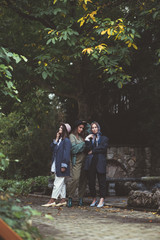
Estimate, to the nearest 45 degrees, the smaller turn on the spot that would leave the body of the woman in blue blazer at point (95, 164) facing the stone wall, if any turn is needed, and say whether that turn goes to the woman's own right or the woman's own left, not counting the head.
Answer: approximately 180°

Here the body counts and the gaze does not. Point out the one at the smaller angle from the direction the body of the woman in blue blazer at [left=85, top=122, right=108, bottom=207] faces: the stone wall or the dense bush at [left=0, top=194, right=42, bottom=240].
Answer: the dense bush

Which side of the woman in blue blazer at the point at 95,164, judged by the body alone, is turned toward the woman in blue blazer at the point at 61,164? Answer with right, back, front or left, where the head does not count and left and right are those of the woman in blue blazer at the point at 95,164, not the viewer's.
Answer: right

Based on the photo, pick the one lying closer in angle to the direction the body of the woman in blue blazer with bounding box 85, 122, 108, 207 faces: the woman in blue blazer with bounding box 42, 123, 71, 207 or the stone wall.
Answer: the woman in blue blazer

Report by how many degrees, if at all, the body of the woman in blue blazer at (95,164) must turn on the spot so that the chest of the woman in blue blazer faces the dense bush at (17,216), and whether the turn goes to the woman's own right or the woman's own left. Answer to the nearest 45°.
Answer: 0° — they already face it

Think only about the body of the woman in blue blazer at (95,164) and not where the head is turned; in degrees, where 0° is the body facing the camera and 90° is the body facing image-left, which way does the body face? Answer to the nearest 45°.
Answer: approximately 0°
